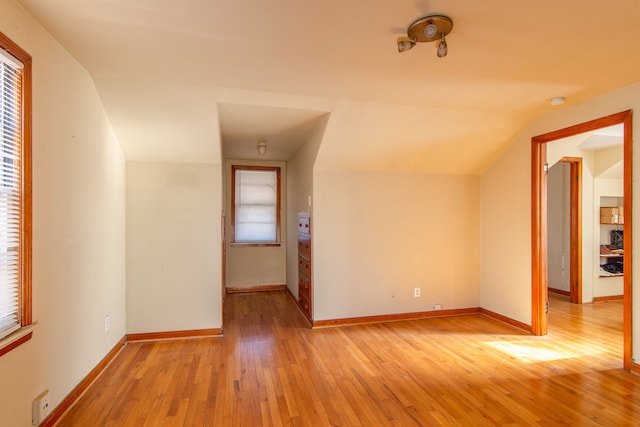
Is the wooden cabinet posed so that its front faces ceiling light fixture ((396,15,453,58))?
no

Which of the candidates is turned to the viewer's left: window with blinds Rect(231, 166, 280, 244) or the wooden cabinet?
the wooden cabinet

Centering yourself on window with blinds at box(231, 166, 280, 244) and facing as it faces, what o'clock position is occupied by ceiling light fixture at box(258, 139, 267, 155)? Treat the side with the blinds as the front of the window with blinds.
The ceiling light fixture is roughly at 12 o'clock from the window with blinds.

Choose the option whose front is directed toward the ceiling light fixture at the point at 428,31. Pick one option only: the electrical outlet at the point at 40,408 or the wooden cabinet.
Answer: the electrical outlet

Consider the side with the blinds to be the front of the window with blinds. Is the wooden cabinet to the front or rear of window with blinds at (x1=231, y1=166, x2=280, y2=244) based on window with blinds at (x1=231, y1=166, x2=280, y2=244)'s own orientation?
to the front

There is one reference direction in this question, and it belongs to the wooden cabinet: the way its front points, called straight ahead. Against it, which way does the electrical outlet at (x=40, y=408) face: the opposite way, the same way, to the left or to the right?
the opposite way

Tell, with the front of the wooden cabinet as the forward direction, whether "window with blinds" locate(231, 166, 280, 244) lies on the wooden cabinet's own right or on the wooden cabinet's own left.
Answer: on the wooden cabinet's own right

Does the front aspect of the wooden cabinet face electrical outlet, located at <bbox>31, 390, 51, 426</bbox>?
no

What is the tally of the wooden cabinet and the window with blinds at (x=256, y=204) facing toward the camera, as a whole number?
1

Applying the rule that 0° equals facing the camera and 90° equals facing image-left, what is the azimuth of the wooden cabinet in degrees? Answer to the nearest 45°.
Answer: approximately 90°

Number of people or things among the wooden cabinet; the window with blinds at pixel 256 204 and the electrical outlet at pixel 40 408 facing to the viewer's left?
1

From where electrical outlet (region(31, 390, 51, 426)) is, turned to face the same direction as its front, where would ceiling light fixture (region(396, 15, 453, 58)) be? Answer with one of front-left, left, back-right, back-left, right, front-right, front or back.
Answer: front

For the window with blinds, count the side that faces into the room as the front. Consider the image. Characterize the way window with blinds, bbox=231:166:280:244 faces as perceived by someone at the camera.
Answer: facing the viewer

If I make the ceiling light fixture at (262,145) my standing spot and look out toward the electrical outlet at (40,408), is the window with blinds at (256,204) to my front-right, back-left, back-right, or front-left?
back-right

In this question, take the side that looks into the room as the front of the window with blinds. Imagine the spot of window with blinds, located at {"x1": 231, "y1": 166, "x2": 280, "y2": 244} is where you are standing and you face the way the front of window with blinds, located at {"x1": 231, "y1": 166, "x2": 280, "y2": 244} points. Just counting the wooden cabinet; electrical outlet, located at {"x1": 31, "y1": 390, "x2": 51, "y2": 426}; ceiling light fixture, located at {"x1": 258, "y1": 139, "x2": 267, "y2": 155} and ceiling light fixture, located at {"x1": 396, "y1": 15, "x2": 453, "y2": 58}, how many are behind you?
0

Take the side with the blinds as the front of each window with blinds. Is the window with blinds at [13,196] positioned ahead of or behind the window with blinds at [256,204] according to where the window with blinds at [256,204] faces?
ahead
